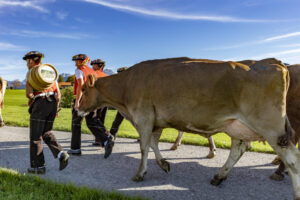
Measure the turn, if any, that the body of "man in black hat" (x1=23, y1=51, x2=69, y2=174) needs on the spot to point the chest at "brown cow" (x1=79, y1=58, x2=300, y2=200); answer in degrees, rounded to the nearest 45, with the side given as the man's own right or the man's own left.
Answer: approximately 135° to the man's own left

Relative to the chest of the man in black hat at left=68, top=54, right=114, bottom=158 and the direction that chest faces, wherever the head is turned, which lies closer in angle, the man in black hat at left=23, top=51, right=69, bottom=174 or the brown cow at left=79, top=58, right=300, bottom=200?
the man in black hat

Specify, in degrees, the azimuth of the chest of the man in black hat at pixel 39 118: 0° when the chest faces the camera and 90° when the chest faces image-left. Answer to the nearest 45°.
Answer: approximately 90°

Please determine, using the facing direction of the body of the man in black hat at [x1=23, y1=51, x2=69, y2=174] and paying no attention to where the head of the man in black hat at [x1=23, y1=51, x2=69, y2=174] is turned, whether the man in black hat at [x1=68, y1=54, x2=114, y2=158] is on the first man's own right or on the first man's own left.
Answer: on the first man's own right

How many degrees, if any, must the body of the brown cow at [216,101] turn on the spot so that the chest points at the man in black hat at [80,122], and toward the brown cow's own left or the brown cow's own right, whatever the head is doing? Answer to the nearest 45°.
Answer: approximately 45° to the brown cow's own right

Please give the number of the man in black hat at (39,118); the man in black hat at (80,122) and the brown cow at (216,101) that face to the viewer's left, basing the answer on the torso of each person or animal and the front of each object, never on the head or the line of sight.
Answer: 3

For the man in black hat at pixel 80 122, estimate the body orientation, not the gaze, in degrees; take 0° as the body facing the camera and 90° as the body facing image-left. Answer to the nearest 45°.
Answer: approximately 90°

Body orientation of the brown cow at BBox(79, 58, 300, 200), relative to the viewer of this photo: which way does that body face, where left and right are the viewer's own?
facing to the left of the viewer

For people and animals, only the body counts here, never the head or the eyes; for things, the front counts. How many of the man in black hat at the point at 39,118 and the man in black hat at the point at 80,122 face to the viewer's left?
2

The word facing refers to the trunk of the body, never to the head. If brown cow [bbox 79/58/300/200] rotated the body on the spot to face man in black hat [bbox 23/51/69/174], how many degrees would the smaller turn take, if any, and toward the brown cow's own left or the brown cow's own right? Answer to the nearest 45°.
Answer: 0° — it already faces them

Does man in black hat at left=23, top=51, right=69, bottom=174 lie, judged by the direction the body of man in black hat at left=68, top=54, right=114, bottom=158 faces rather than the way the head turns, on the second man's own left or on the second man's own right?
on the second man's own left
